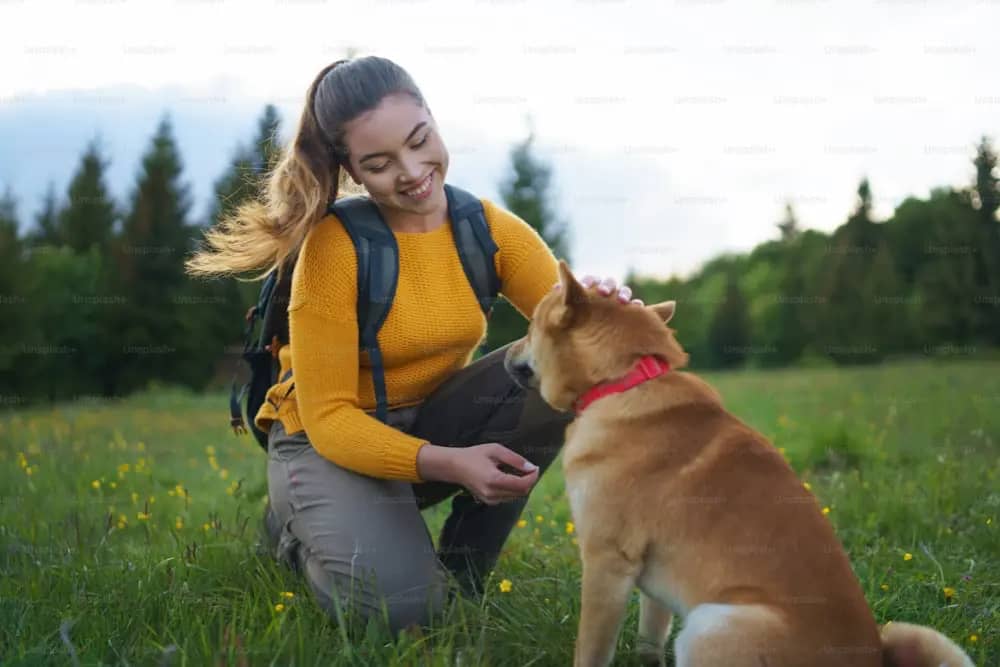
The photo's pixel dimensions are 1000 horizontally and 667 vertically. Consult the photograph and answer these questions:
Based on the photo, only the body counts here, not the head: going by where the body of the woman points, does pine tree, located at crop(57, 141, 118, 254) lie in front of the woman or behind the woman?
behind

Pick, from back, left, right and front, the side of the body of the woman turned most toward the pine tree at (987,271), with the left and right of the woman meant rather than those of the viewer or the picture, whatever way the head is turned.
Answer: left

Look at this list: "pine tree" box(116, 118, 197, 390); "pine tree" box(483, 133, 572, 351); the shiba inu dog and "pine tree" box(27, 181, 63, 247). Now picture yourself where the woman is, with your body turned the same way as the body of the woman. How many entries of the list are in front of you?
1

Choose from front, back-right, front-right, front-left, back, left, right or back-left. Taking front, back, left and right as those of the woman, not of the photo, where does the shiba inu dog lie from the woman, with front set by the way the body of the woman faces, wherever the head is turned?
front

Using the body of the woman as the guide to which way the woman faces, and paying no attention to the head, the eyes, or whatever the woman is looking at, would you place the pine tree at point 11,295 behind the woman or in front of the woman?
behind

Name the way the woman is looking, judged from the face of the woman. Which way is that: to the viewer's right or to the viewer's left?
to the viewer's right

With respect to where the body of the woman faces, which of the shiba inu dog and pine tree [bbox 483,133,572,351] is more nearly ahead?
the shiba inu dog

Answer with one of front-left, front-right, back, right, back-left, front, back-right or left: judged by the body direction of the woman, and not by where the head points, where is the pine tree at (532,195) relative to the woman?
back-left

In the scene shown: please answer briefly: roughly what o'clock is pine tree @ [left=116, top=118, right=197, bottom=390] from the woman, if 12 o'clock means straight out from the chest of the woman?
The pine tree is roughly at 7 o'clock from the woman.
